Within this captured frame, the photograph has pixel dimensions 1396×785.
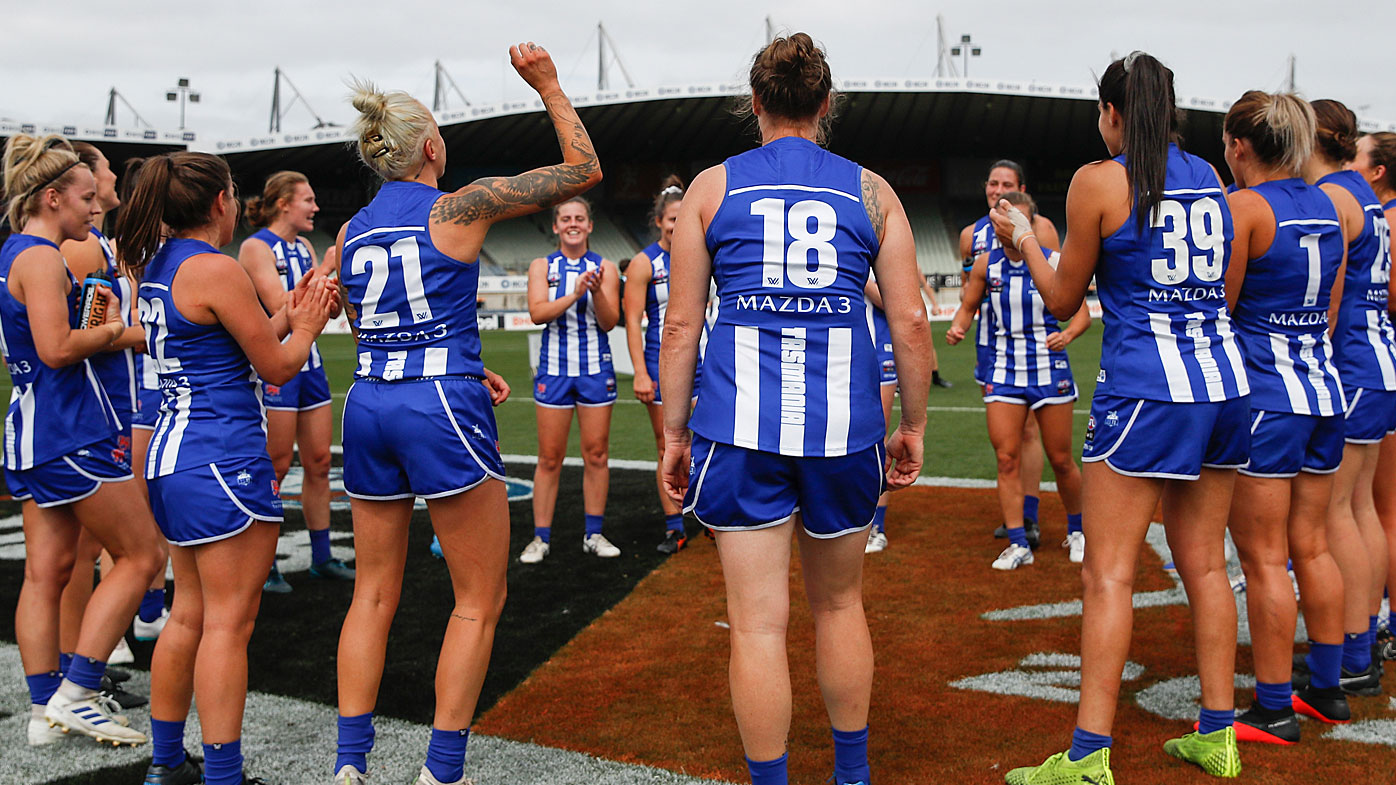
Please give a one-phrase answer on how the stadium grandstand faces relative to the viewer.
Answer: facing the viewer
